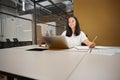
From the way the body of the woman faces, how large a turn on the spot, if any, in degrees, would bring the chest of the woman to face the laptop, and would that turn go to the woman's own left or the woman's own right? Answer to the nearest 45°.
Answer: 0° — they already face it

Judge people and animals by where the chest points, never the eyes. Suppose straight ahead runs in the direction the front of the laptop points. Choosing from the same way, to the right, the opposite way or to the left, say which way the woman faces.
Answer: the opposite way

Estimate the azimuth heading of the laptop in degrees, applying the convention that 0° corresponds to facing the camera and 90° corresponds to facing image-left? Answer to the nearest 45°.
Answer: approximately 180°

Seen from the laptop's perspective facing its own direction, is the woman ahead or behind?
ahead

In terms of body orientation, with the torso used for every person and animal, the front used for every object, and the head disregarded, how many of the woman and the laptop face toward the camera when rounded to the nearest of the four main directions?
1

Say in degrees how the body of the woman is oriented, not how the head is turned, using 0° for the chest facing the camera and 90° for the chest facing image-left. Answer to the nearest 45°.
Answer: approximately 0°
